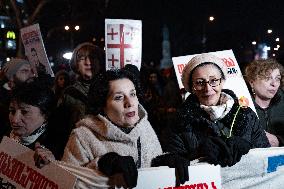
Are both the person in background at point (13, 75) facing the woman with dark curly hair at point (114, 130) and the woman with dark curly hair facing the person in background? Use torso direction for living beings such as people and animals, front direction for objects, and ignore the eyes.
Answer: no

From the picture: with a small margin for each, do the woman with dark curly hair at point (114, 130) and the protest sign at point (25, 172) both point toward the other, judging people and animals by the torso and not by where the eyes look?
no

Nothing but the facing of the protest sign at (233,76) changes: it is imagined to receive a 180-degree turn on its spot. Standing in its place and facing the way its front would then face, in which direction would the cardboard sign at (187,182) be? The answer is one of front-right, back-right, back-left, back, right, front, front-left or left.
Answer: back

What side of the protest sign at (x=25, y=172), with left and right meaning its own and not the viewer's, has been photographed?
front

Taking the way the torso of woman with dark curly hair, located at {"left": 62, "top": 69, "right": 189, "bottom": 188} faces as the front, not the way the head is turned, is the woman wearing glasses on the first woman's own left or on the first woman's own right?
on the first woman's own left

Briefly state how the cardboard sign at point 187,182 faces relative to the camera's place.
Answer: facing the viewer

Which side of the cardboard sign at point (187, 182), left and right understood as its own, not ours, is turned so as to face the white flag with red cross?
back

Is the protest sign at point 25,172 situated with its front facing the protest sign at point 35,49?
no

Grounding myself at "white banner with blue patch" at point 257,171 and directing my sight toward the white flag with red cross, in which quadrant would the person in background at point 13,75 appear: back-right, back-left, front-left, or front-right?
front-left

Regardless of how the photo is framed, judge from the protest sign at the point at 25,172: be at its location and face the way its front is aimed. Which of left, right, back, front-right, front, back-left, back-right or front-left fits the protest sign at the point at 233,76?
back-left

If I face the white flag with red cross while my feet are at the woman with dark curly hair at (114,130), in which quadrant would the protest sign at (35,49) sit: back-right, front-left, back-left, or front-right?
front-left

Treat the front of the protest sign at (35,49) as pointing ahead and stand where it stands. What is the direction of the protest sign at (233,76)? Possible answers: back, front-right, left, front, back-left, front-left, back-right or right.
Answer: front-left

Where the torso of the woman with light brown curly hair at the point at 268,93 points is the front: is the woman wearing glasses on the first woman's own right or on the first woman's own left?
on the first woman's own right

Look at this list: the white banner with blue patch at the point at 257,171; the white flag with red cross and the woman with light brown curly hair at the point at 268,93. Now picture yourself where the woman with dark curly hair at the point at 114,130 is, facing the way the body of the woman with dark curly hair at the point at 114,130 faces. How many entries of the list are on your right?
0

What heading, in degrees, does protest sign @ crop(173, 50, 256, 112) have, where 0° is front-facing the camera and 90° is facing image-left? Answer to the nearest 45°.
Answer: approximately 0°
